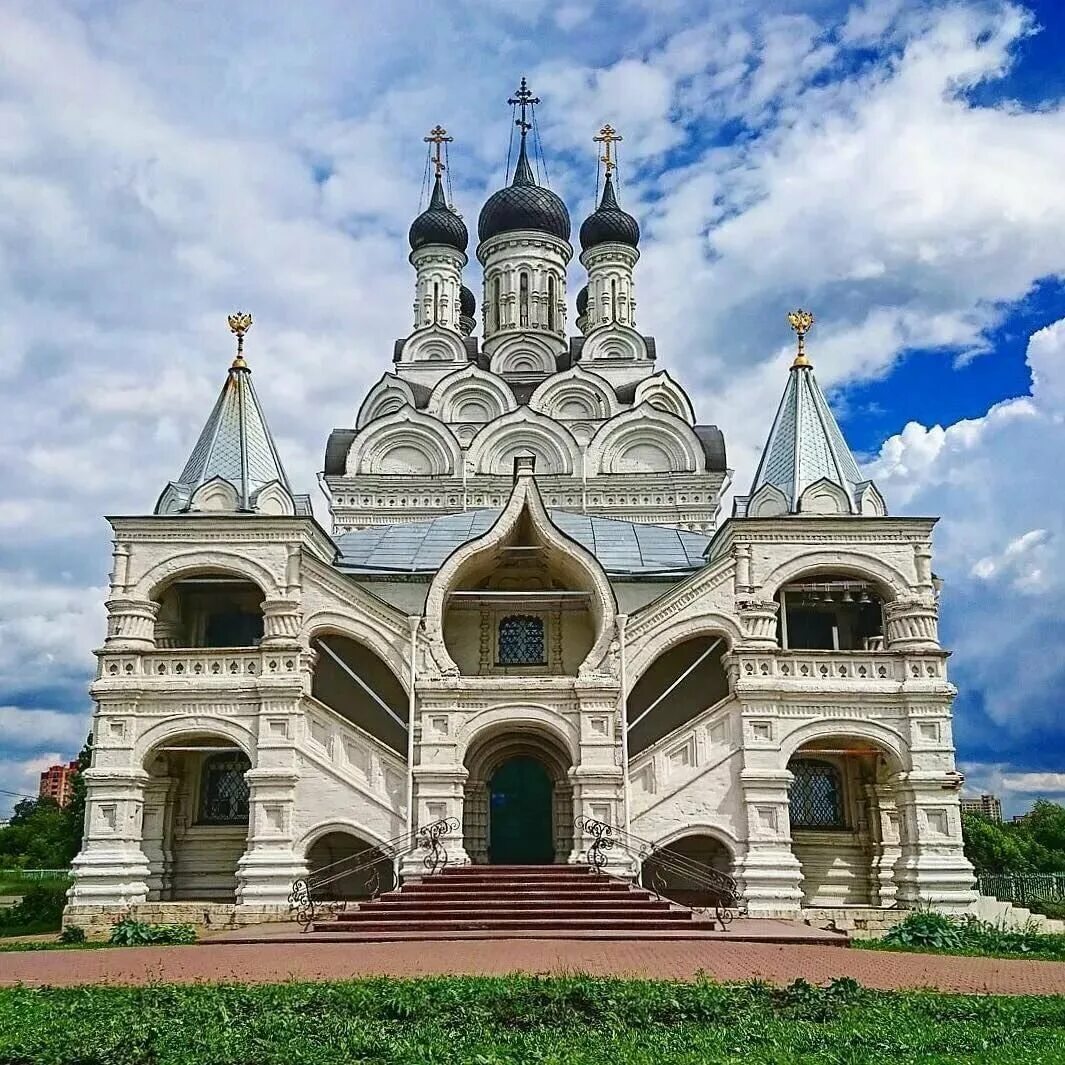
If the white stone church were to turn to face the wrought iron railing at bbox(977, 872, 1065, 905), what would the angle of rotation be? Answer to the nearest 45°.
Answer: approximately 135° to its left

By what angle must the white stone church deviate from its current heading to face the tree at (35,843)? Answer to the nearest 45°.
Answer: approximately 135° to its right

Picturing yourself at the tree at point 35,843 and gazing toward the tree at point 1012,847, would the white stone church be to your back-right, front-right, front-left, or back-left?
front-right

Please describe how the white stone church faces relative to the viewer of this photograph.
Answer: facing the viewer

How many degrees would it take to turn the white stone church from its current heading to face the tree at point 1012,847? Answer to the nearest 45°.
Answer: approximately 135° to its left
